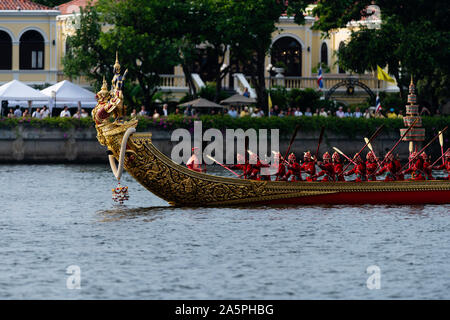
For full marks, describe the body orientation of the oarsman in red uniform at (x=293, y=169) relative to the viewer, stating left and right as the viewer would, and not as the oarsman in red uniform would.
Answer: facing to the left of the viewer

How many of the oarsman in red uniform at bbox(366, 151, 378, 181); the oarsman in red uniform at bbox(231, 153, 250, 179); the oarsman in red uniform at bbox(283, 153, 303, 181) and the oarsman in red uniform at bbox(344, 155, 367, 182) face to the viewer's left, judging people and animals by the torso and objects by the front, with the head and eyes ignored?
4

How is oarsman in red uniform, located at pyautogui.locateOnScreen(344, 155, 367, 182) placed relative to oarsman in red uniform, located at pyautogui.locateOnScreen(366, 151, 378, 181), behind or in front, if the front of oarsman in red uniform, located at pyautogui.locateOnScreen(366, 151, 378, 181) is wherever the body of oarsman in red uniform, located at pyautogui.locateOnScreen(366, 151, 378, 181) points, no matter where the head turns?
in front

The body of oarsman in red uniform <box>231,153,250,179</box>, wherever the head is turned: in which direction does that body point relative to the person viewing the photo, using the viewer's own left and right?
facing to the left of the viewer

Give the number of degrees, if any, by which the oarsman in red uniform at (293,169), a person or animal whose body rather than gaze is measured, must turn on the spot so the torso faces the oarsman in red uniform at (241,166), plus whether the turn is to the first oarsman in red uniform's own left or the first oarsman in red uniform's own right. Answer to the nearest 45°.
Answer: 0° — they already face them

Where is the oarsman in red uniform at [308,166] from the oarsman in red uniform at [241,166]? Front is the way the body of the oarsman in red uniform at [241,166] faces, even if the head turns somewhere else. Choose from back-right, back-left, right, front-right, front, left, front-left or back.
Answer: back

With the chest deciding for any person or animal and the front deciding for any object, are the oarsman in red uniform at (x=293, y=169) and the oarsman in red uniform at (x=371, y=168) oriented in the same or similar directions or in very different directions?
same or similar directions

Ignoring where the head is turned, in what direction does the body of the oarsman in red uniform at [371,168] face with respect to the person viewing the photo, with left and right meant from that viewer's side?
facing to the left of the viewer

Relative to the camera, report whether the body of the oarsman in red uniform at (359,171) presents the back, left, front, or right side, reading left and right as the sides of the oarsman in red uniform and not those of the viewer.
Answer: left

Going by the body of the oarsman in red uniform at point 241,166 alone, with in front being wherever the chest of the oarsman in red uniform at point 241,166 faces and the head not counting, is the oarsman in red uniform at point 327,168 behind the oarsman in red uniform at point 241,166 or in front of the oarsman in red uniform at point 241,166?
behind

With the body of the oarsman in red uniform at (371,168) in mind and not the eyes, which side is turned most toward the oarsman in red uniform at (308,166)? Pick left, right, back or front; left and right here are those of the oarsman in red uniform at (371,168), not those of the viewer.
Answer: front

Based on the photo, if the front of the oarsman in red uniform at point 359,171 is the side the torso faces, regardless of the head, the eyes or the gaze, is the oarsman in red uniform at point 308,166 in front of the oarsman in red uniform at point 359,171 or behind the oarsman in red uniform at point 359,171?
in front

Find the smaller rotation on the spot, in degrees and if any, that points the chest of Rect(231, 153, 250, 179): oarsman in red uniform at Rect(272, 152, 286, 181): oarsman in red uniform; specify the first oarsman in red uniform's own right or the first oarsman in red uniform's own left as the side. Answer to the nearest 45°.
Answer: approximately 180°

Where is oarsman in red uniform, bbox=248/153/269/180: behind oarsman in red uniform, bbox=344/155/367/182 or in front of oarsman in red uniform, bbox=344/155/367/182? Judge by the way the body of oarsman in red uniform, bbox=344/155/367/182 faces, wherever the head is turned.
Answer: in front
